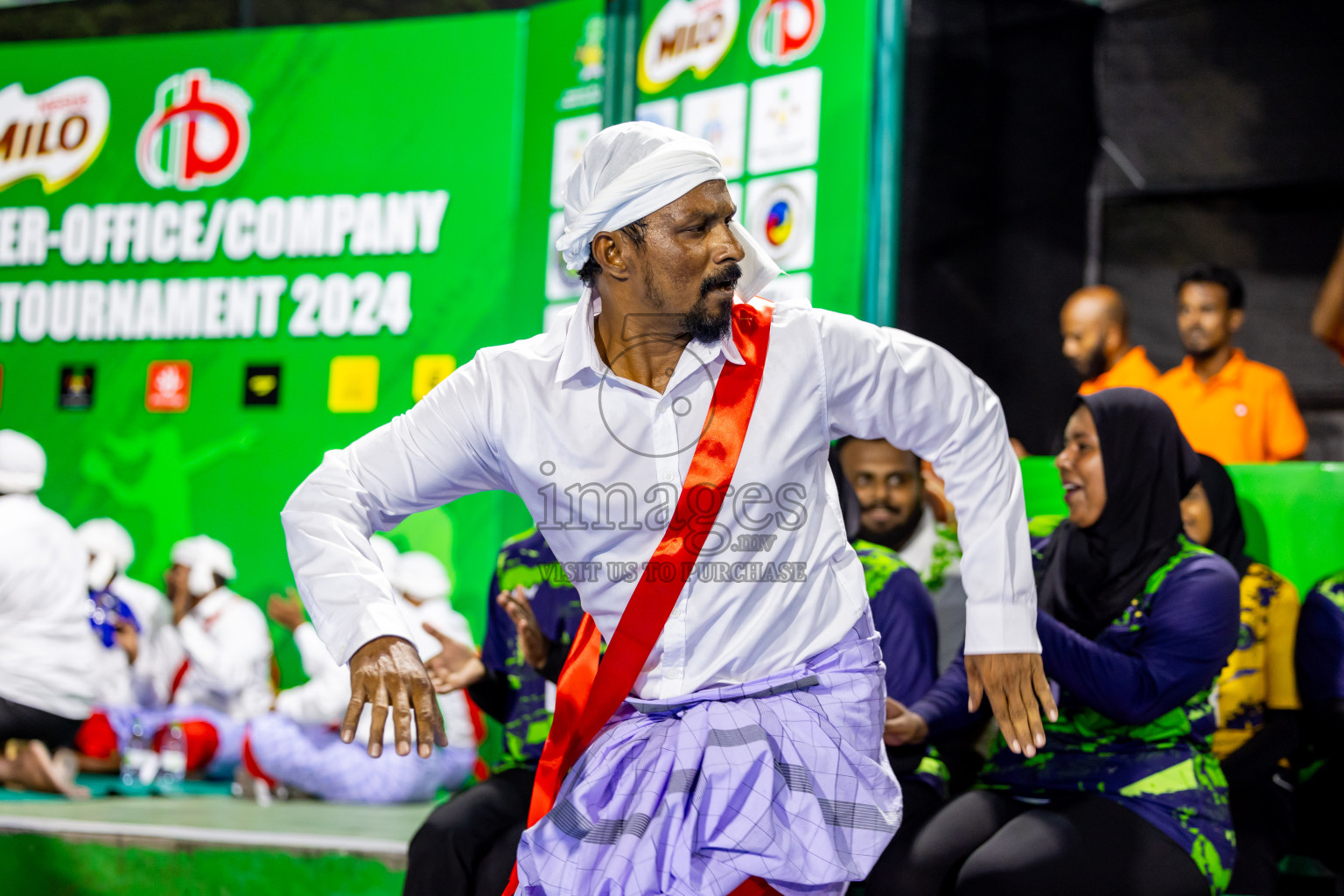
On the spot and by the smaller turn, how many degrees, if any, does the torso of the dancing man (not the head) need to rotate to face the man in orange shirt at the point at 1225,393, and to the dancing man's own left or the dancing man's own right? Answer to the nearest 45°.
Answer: approximately 135° to the dancing man's own left

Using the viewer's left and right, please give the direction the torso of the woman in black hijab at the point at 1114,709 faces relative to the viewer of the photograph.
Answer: facing the viewer and to the left of the viewer

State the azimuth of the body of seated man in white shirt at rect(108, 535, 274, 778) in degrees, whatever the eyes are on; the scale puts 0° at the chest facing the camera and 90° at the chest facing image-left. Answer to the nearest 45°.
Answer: approximately 90°

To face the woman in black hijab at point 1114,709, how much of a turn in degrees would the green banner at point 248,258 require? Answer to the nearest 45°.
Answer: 0° — it already faces them

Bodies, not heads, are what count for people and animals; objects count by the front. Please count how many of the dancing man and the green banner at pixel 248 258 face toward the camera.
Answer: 2

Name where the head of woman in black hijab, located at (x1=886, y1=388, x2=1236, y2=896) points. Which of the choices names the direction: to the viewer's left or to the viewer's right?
to the viewer's left

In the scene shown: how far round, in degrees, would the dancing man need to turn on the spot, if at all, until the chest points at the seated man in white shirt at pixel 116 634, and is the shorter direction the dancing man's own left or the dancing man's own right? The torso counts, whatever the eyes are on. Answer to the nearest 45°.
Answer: approximately 135° to the dancing man's own right

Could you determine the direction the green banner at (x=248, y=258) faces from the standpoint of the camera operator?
facing the viewer
